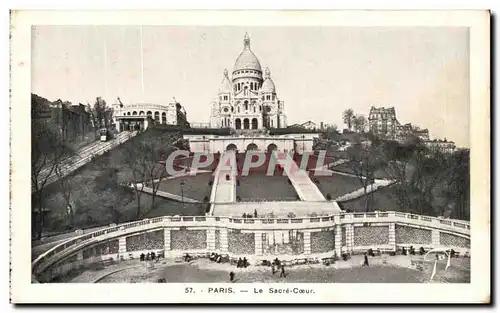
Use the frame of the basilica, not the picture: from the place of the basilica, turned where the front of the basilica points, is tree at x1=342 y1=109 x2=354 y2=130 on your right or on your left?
on your left

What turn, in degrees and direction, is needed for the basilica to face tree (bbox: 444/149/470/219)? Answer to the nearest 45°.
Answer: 0° — it already faces it

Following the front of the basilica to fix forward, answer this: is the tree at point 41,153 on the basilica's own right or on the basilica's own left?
on the basilica's own right

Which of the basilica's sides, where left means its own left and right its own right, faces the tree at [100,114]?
right

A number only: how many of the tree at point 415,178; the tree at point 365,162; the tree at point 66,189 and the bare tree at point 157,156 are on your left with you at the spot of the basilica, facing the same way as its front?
2

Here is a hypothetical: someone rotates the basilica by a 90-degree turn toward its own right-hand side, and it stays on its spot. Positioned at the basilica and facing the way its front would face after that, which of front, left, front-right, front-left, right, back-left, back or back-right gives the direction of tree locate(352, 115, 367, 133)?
back

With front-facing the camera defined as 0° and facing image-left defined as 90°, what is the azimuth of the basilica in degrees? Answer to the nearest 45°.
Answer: approximately 0°

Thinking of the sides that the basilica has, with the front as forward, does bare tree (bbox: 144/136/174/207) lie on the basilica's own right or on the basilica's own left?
on the basilica's own right

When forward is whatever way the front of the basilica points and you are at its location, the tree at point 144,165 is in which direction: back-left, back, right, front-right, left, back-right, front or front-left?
right
